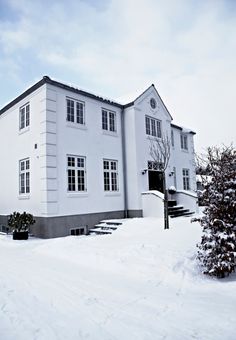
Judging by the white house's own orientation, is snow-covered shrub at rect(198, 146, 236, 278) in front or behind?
in front

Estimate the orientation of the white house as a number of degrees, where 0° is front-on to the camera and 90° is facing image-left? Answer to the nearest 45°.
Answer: approximately 315°
